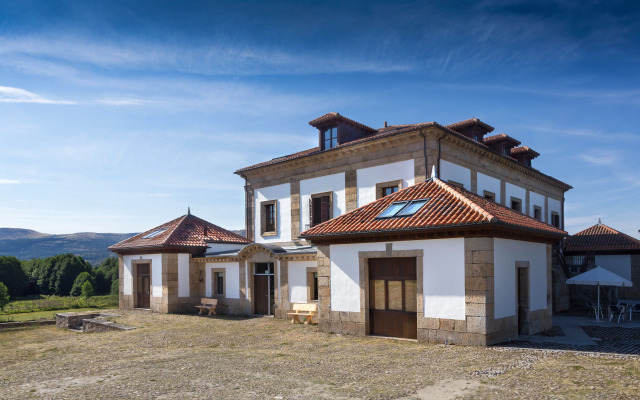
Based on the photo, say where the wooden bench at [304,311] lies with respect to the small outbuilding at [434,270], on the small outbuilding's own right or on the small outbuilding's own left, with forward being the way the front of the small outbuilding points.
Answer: on the small outbuilding's own right

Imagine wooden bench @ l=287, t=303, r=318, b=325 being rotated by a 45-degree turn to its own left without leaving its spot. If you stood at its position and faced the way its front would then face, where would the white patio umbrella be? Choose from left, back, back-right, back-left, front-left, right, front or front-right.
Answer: left

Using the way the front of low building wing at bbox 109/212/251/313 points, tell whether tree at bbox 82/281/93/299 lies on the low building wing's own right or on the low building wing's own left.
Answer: on the low building wing's own right

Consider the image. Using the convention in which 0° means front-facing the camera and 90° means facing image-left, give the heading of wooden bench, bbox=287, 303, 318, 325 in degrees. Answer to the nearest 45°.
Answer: approximately 45°

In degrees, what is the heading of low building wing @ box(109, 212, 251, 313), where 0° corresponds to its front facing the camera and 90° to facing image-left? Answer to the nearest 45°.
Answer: approximately 45°

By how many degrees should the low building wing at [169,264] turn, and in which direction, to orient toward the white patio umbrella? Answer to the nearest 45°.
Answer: approximately 90° to its left

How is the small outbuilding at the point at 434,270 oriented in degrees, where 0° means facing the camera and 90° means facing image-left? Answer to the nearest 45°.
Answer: approximately 45°

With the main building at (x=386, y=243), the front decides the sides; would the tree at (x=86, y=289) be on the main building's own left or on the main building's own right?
on the main building's own right

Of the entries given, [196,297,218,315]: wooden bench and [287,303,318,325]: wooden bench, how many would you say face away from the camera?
0
